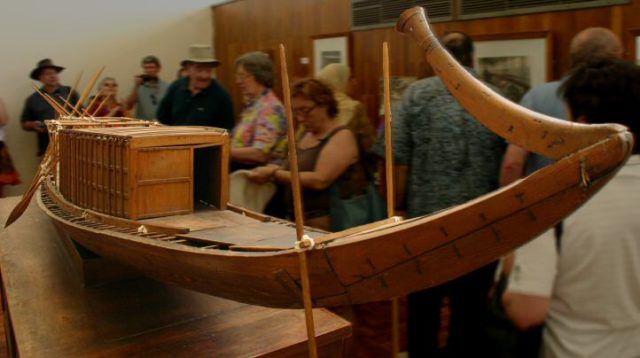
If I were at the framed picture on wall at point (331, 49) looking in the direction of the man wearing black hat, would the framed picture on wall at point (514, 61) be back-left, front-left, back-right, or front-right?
back-left

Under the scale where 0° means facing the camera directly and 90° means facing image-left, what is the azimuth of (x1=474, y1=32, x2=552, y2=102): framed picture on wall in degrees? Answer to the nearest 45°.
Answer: approximately 0°

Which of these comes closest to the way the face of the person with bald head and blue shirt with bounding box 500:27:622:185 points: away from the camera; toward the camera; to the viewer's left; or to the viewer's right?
away from the camera

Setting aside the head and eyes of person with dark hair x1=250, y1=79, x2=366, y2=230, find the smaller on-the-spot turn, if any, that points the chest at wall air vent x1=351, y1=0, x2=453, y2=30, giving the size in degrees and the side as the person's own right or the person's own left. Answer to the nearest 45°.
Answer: approximately 135° to the person's own right

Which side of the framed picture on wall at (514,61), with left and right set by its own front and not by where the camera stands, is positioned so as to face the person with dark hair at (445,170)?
front

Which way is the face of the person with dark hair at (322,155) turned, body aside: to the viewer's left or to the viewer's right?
to the viewer's left

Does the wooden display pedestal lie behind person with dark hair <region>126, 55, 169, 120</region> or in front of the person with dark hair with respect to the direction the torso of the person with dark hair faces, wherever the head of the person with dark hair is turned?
in front
